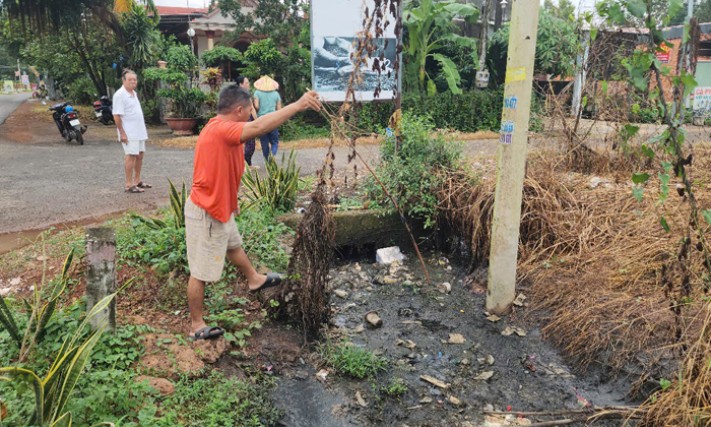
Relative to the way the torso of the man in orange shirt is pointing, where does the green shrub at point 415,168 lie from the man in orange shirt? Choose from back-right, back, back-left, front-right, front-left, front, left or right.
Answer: front-left

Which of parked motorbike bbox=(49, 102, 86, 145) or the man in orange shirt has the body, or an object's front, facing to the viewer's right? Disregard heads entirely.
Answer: the man in orange shirt

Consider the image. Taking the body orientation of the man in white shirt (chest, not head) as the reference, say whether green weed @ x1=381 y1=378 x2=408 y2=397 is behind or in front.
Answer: in front

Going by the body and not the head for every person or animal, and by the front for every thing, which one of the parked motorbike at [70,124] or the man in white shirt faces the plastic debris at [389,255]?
the man in white shirt

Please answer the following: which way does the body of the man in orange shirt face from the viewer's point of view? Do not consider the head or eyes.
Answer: to the viewer's right

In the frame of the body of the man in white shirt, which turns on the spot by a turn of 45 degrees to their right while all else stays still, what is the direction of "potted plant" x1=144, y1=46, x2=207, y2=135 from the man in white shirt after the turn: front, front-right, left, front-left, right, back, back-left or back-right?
back

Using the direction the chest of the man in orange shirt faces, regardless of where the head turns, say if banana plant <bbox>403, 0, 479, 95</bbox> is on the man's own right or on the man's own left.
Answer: on the man's own left

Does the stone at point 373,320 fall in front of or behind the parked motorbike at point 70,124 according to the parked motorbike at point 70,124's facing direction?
behind

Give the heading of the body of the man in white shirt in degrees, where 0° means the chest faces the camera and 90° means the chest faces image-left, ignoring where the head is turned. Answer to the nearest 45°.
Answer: approximately 315°

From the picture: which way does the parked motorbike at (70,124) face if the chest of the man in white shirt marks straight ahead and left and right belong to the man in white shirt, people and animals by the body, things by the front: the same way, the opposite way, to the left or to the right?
the opposite way

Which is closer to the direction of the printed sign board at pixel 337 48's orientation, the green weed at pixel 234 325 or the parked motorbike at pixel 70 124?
the green weed

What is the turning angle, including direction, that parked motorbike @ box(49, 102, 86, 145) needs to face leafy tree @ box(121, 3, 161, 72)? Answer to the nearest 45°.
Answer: approximately 90° to its right
